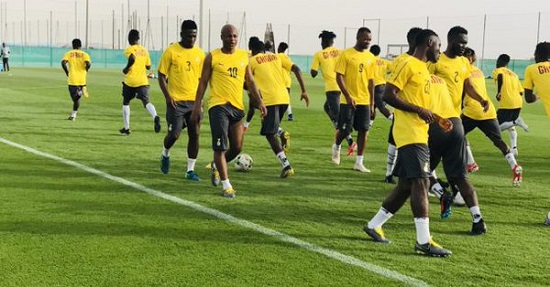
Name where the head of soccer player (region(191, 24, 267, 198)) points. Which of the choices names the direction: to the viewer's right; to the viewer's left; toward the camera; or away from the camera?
toward the camera

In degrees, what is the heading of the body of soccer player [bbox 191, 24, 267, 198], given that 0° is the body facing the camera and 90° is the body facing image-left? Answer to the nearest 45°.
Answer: approximately 0°

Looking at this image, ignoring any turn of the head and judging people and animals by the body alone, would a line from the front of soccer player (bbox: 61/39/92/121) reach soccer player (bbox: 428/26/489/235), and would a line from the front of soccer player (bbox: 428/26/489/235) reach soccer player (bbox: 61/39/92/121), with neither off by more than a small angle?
no

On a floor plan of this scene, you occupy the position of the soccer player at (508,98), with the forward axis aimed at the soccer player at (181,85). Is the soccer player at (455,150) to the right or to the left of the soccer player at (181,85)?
left

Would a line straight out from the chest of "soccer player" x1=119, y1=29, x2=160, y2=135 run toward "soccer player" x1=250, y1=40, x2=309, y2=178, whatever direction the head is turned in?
no

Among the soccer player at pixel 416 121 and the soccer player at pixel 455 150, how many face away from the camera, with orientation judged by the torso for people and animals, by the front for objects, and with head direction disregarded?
0

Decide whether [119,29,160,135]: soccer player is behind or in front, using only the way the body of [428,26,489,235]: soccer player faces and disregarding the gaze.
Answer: behind

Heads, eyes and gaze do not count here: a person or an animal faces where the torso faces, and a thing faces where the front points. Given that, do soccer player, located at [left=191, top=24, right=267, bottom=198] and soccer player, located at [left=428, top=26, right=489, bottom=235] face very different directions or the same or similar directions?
same or similar directions

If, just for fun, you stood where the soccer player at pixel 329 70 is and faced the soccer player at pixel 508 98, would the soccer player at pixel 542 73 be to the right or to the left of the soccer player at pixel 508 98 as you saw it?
right

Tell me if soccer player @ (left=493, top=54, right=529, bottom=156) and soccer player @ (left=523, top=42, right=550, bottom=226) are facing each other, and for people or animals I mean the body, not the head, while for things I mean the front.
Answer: no

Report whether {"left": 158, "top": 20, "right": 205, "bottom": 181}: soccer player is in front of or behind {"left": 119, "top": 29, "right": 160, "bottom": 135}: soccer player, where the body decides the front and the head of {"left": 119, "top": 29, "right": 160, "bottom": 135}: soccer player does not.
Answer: behind
